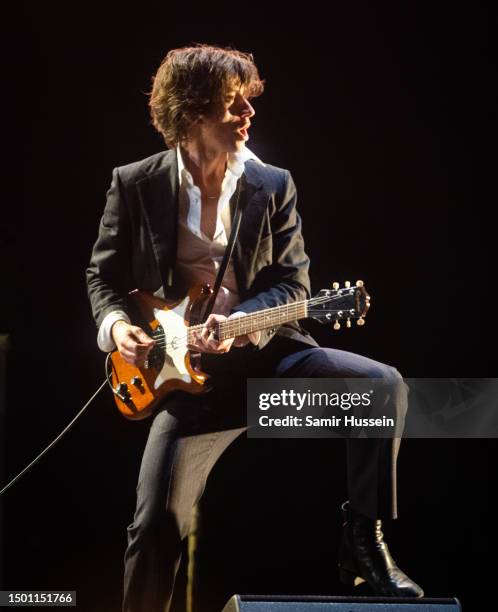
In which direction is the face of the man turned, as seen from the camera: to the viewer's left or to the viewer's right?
to the viewer's right

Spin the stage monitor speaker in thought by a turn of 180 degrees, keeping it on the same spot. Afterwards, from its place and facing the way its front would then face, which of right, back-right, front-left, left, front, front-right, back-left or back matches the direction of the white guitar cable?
back-right

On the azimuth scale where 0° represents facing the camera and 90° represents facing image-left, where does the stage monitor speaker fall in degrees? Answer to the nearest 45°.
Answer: approximately 180°
